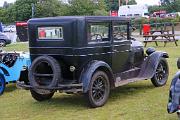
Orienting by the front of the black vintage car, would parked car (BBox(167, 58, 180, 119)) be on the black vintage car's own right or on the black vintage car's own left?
on the black vintage car's own right

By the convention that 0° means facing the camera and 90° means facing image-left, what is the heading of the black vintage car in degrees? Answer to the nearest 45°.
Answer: approximately 225°
